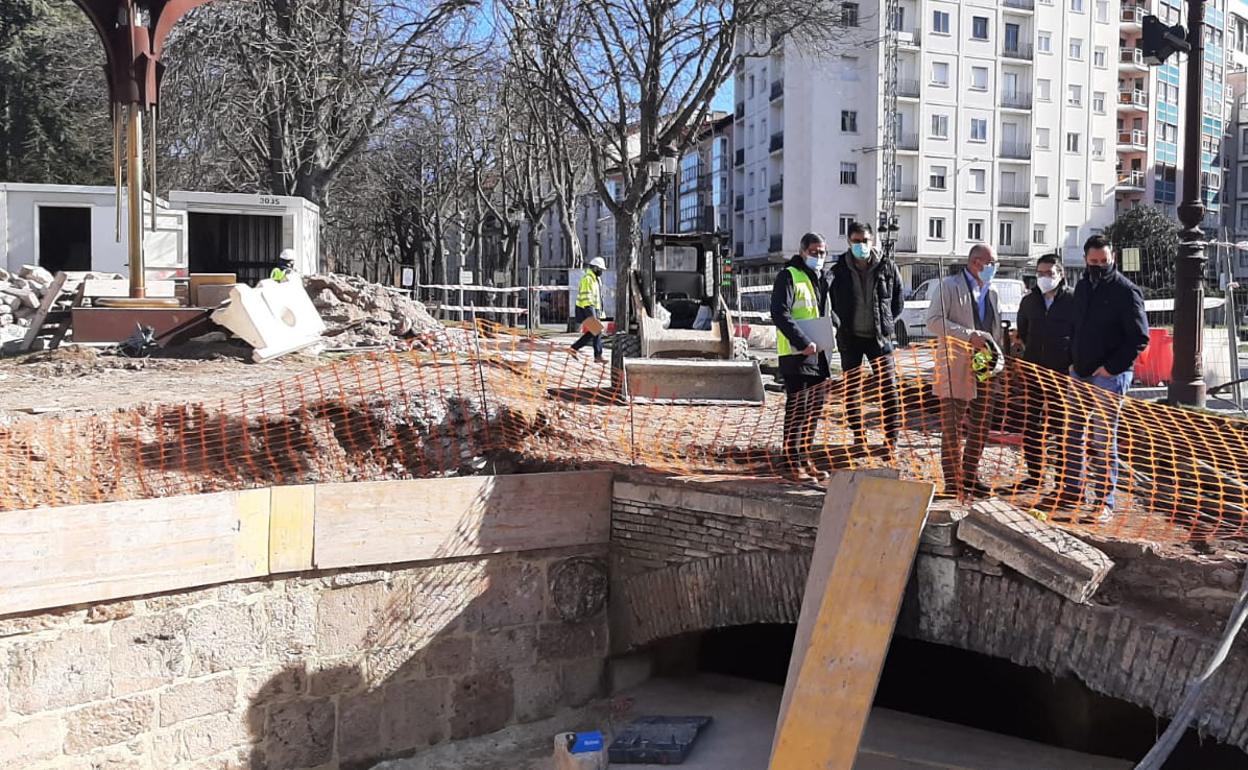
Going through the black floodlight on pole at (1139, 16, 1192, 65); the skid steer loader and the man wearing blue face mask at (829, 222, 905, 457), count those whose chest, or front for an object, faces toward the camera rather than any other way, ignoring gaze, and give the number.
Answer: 2

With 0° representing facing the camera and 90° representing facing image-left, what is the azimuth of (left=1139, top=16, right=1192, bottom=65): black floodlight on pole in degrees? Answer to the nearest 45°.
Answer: approximately 90°

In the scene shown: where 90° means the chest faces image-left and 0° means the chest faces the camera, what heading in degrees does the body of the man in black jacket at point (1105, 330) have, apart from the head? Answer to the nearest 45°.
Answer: approximately 45°

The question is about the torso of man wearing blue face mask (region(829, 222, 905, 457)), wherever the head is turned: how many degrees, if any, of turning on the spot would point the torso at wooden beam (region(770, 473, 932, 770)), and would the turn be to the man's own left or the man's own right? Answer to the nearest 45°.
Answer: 0° — they already face it

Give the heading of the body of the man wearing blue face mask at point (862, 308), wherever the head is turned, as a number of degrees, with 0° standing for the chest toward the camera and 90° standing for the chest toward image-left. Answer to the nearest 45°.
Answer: approximately 0°

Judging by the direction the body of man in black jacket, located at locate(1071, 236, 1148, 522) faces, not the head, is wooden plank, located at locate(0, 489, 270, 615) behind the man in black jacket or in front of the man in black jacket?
in front
